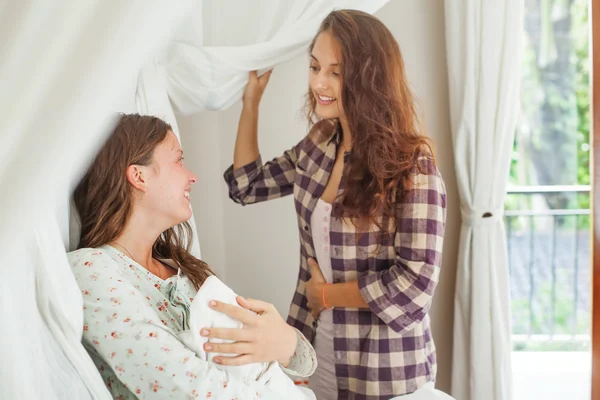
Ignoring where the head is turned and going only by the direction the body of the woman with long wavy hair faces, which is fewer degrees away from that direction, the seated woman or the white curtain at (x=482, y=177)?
the seated woman

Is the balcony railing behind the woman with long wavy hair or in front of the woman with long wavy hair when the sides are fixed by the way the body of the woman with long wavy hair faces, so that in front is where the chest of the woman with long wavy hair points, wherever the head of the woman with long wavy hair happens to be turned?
behind

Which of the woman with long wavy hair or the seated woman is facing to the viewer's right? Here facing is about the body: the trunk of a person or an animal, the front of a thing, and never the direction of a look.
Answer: the seated woman

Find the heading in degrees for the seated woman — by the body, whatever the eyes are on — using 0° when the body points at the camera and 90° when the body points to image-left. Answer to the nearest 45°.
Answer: approximately 270°

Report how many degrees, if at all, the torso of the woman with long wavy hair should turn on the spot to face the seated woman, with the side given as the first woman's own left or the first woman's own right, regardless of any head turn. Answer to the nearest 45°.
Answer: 0° — they already face them

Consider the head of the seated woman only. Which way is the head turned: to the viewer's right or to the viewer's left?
to the viewer's right

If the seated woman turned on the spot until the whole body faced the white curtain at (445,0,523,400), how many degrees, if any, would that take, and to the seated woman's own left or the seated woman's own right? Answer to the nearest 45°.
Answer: approximately 45° to the seated woman's own left

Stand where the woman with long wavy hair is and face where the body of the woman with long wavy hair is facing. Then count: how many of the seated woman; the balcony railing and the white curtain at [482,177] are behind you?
2

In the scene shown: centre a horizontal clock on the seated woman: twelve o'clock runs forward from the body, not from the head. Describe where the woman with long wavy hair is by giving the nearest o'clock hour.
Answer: The woman with long wavy hair is roughly at 11 o'clock from the seated woman.

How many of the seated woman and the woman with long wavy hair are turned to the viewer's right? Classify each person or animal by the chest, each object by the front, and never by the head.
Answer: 1

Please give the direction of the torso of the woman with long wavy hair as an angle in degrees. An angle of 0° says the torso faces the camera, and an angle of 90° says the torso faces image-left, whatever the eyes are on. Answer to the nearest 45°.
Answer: approximately 45°
